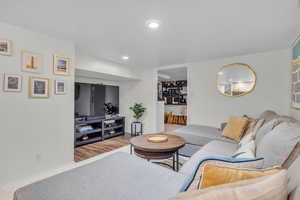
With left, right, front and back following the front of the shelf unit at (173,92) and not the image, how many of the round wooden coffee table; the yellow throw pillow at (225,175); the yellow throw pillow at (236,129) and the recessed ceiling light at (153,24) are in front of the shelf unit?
4

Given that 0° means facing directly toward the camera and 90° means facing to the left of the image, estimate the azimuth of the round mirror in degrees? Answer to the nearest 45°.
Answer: approximately 0°

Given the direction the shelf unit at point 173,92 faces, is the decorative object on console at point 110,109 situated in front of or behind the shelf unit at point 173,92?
in front

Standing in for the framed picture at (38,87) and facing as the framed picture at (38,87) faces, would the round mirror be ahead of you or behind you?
ahead

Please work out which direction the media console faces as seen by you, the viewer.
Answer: facing the viewer and to the right of the viewer

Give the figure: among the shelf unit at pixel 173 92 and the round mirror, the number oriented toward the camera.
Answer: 2

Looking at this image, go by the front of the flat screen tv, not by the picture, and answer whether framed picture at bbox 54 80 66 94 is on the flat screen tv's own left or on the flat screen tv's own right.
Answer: on the flat screen tv's own right

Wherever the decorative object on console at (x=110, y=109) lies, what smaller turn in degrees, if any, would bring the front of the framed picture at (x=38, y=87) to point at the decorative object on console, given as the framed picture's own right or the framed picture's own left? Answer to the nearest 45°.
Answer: approximately 90° to the framed picture's own left
